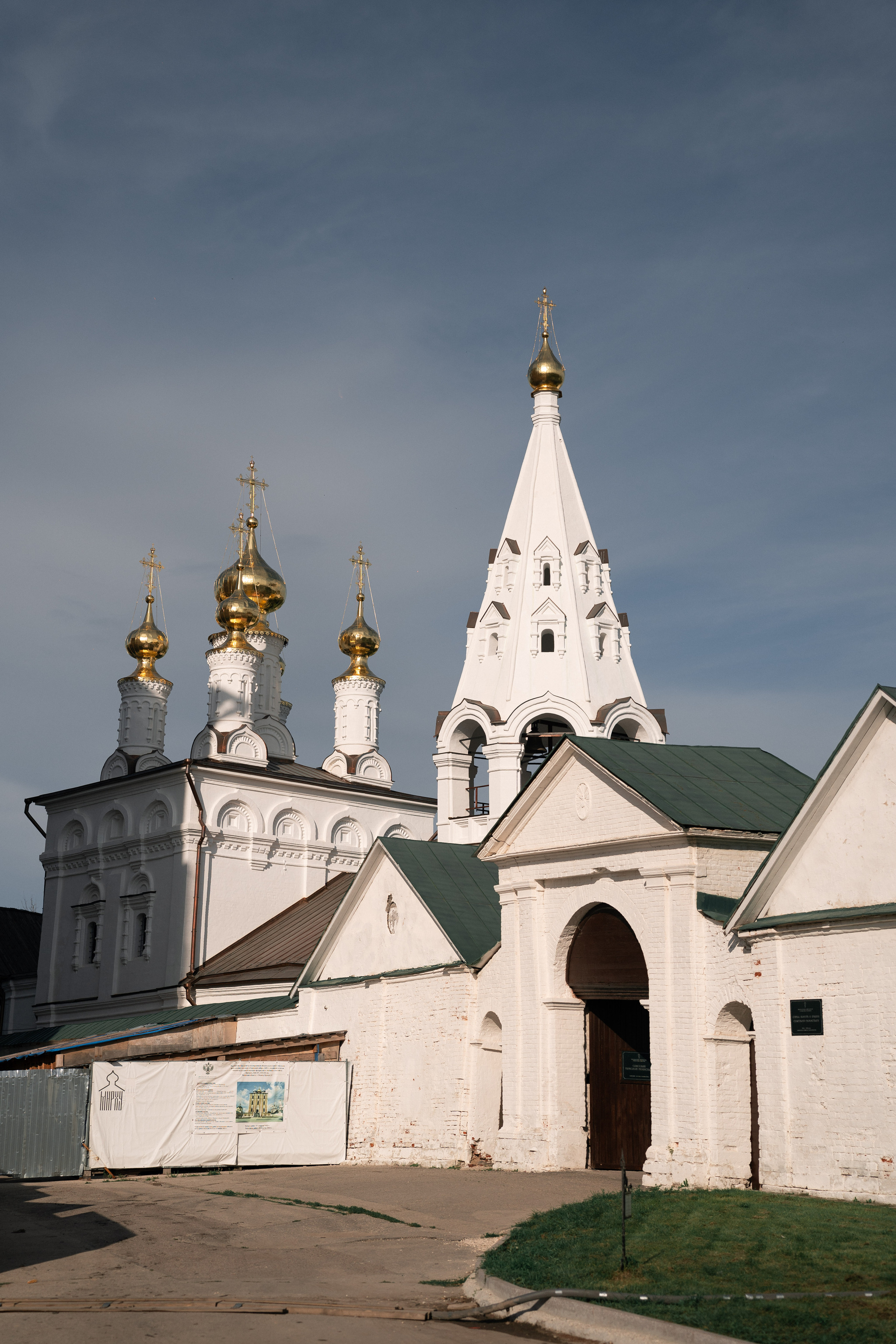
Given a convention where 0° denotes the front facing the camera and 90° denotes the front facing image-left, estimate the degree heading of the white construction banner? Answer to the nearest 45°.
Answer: approximately 0°

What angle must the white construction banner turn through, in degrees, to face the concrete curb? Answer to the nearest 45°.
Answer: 0° — it already faces it

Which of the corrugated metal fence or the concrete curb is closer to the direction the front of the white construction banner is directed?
the concrete curb

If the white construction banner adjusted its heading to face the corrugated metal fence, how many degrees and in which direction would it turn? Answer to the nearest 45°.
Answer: approximately 90° to its right
